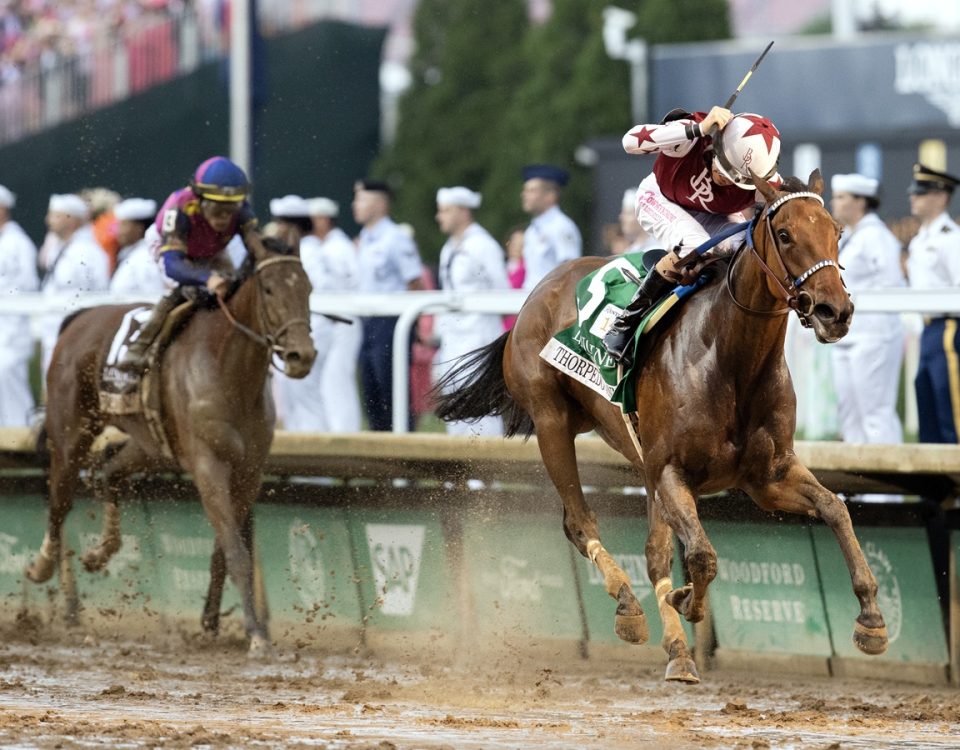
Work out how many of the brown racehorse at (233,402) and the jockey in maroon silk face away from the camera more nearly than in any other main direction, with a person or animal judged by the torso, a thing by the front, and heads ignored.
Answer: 0

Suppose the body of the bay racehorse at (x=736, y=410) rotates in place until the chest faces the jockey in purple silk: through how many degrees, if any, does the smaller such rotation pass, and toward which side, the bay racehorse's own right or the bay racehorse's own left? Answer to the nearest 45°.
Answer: approximately 180°

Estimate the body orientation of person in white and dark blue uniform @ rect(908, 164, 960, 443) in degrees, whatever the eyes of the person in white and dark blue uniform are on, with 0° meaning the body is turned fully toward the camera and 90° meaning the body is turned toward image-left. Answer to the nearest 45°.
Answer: approximately 45°

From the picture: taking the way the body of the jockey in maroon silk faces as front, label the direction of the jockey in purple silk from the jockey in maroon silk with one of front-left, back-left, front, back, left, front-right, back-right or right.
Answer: back

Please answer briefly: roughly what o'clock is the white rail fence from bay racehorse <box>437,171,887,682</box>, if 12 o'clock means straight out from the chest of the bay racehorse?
The white rail fence is roughly at 8 o'clock from the bay racehorse.

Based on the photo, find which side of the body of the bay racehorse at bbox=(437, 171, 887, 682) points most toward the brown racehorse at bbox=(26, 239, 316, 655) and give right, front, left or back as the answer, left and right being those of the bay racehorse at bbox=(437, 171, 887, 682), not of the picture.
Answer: back

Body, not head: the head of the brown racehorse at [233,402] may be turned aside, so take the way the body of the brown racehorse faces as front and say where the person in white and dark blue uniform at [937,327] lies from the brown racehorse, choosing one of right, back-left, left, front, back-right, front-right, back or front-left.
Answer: front-left

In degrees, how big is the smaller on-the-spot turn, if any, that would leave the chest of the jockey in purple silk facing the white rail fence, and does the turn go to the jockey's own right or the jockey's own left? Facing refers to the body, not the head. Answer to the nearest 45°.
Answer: approximately 45° to the jockey's own left

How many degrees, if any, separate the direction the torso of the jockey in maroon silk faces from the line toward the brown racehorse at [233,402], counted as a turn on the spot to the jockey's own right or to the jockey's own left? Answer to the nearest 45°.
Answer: approximately 180°

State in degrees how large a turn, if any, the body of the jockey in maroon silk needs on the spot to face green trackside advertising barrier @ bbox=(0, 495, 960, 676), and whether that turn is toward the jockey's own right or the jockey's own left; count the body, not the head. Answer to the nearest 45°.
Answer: approximately 180°

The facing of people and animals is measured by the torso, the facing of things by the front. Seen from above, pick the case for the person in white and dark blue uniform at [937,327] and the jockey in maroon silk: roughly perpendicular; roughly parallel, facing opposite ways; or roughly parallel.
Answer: roughly perpendicular
